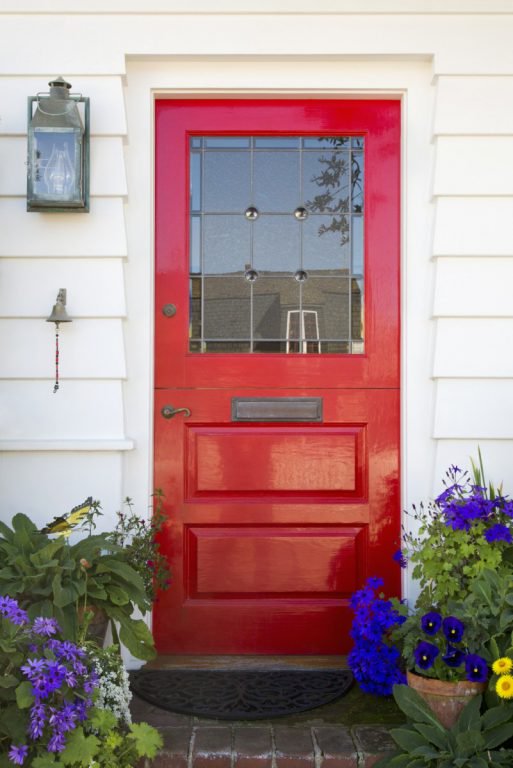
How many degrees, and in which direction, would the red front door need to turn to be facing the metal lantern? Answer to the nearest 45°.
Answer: approximately 90° to its right

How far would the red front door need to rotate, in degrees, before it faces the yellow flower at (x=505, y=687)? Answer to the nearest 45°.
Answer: approximately 45° to its left

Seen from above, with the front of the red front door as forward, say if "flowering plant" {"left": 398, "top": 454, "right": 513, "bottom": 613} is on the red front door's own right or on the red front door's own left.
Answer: on the red front door's own left

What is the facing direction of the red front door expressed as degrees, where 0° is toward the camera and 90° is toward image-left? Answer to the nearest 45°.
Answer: approximately 0°

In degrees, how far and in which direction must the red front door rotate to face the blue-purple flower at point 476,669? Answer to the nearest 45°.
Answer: approximately 45° to its left

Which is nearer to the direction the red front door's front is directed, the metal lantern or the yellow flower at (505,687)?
the yellow flower
